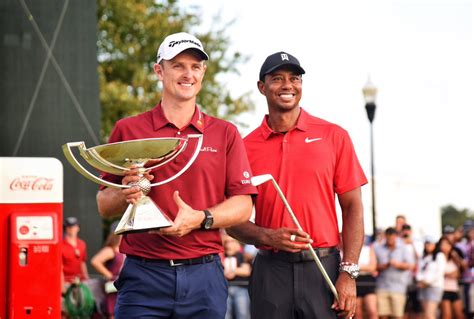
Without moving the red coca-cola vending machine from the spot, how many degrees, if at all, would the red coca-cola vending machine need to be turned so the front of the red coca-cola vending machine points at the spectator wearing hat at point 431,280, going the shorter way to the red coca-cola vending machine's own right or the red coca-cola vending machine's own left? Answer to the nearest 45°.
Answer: approximately 135° to the red coca-cola vending machine's own left

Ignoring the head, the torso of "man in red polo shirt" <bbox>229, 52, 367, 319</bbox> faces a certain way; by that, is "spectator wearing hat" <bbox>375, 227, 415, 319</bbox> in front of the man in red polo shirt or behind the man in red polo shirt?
behind

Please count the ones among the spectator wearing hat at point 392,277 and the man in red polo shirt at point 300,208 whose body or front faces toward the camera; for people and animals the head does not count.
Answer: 2

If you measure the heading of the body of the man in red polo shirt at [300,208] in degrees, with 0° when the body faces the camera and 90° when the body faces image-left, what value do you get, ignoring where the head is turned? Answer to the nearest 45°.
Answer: approximately 0°

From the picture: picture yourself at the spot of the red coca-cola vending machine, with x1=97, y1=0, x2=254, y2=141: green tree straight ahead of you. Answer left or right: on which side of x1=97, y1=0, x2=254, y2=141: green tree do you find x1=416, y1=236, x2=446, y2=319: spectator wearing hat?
right

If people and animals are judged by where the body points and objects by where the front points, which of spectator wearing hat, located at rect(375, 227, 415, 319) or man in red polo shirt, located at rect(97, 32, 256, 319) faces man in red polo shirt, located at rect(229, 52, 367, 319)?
the spectator wearing hat
